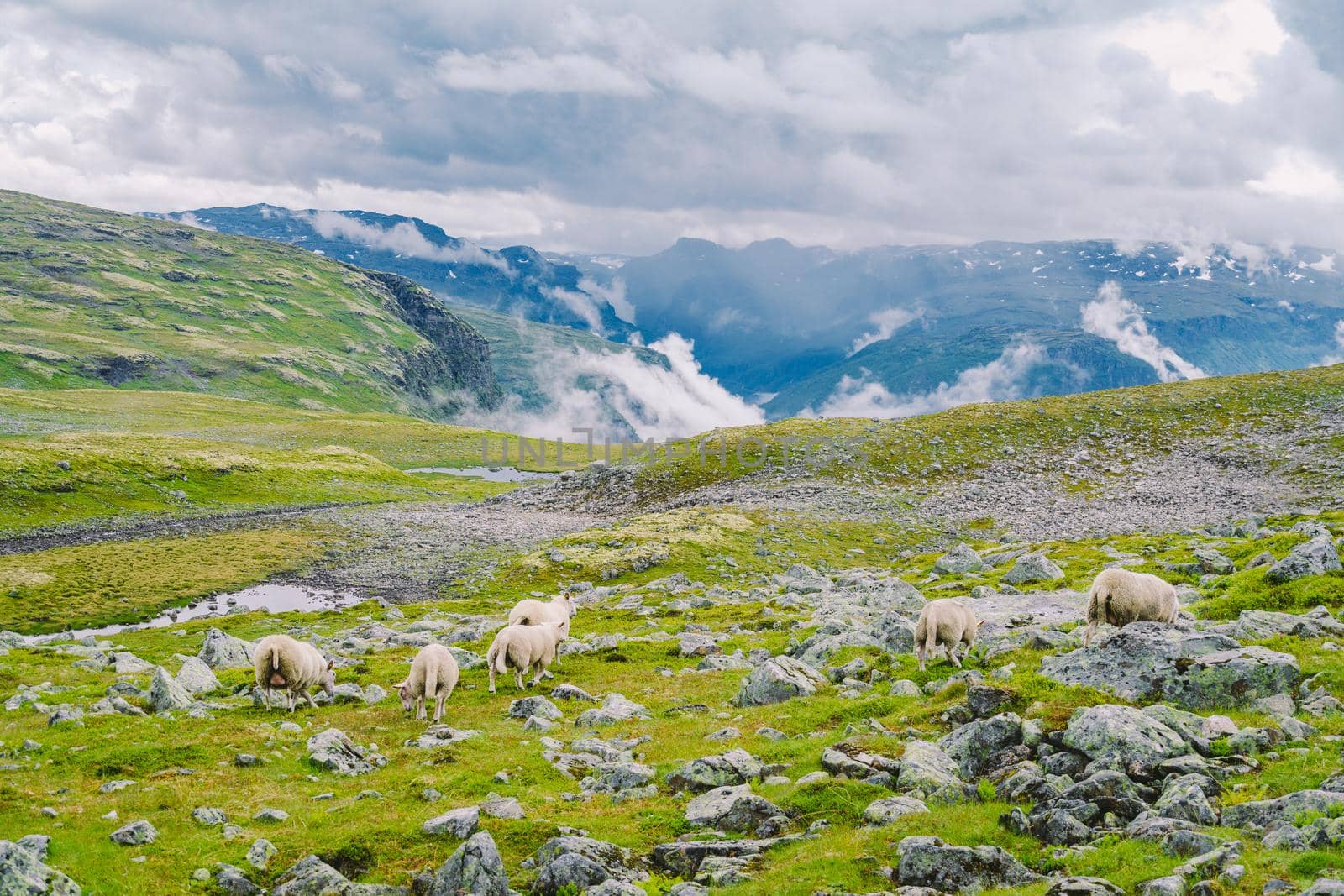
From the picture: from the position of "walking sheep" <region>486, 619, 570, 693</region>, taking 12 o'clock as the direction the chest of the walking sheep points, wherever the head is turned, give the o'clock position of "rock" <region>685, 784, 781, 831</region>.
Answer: The rock is roughly at 4 o'clock from the walking sheep.

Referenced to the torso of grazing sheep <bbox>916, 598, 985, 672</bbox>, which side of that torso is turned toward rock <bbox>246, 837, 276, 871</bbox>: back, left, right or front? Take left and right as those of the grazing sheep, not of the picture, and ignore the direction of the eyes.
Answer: back

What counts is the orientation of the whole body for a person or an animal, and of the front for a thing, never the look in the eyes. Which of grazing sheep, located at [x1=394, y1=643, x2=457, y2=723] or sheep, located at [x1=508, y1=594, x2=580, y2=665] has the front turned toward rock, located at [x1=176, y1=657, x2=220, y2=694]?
the grazing sheep

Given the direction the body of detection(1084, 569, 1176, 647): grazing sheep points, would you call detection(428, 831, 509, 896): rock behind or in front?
behind

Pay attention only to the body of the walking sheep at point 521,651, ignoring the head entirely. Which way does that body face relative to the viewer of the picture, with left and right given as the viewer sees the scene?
facing away from the viewer and to the right of the viewer

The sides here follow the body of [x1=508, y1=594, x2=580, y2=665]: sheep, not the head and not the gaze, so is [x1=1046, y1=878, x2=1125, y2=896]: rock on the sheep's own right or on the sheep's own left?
on the sheep's own right

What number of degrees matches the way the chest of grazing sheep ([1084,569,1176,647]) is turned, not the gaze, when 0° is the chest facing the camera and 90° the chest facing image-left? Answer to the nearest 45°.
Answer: approximately 225°

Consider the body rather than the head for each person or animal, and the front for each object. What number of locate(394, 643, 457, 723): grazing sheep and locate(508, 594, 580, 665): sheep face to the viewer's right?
1

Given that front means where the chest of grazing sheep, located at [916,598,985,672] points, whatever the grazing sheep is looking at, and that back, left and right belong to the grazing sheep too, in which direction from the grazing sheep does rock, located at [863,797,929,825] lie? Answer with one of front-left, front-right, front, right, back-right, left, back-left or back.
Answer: back-right

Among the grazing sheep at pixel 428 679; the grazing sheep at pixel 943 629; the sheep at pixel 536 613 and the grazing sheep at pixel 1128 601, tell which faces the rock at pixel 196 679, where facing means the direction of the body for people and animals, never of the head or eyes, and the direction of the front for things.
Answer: the grazing sheep at pixel 428 679

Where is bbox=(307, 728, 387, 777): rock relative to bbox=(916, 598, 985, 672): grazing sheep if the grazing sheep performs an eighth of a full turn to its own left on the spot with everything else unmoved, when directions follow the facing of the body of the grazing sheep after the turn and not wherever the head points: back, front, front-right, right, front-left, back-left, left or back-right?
back-left

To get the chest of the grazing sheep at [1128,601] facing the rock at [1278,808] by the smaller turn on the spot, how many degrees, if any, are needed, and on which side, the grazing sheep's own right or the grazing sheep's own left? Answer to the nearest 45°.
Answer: approximately 135° to the grazing sheep's own right

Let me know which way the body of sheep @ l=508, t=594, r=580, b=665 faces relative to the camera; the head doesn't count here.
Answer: to the viewer's right
